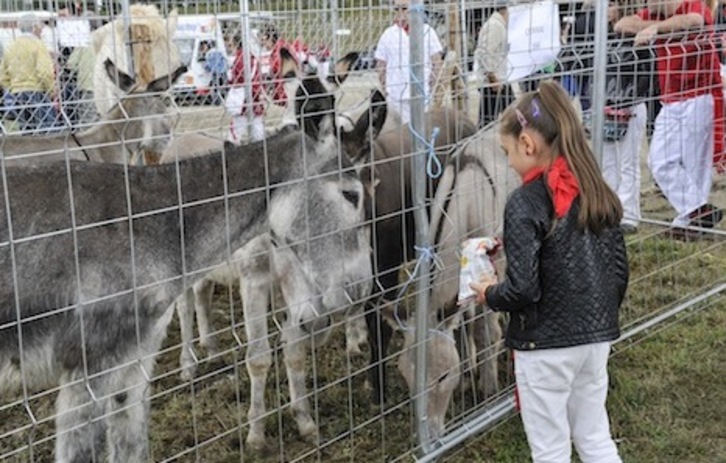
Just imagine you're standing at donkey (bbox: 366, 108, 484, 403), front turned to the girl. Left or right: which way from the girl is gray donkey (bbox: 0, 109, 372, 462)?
right

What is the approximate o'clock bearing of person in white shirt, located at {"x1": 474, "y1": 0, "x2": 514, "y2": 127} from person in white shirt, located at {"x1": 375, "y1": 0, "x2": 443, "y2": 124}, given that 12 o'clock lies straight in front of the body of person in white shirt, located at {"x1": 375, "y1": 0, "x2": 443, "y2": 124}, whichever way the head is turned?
person in white shirt, located at {"x1": 474, "y1": 0, "x2": 514, "y2": 127} is roughly at 8 o'clock from person in white shirt, located at {"x1": 375, "y1": 0, "x2": 443, "y2": 124}.

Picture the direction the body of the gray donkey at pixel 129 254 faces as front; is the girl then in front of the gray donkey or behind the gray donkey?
in front

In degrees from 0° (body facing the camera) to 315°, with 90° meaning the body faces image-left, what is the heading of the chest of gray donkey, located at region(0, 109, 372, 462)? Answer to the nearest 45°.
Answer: approximately 270°

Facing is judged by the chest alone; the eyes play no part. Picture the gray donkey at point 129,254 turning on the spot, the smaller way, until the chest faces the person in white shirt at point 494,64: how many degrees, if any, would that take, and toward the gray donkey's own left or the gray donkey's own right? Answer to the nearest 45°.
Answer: approximately 45° to the gray donkey's own left

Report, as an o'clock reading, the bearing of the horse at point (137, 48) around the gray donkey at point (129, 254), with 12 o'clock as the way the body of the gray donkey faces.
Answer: The horse is roughly at 9 o'clock from the gray donkey.

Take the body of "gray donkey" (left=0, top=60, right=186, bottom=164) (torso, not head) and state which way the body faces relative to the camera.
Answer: to the viewer's right

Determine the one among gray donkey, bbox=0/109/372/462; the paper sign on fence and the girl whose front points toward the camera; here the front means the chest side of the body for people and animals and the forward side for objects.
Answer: the paper sign on fence

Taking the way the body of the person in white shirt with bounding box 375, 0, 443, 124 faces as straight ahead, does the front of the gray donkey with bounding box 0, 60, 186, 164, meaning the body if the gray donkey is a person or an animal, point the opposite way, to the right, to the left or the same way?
to the left

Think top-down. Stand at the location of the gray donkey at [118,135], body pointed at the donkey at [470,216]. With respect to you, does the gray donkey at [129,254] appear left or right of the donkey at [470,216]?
right
